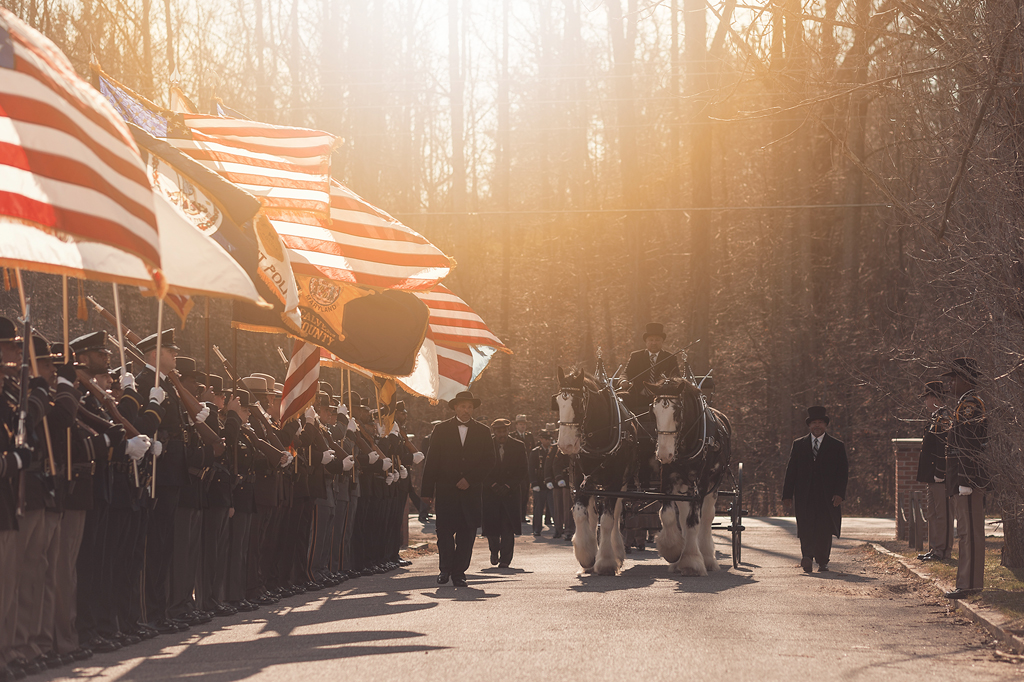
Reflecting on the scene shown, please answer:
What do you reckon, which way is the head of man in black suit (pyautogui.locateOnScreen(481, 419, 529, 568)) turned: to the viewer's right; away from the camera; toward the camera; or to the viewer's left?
toward the camera

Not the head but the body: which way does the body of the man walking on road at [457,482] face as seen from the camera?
toward the camera

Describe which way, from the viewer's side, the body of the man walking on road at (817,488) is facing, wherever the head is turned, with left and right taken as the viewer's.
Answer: facing the viewer

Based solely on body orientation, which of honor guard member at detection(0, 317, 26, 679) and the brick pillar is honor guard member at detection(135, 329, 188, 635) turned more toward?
the brick pillar

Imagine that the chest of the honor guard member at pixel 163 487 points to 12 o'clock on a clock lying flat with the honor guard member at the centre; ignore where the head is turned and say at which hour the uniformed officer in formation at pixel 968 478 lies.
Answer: The uniformed officer in formation is roughly at 12 o'clock from the honor guard member.

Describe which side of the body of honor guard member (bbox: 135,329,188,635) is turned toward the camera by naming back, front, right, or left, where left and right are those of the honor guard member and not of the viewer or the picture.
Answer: right

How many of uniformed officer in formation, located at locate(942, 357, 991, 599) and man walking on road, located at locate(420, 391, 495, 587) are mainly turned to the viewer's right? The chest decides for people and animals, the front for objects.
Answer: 0

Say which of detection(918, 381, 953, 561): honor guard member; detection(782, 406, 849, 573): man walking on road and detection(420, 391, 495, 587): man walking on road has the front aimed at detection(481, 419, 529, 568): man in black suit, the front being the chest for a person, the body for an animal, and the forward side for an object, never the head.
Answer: the honor guard member

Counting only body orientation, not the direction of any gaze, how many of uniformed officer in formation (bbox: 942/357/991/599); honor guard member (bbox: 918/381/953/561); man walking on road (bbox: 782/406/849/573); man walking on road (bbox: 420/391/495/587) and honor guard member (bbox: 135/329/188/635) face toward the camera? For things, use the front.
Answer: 2

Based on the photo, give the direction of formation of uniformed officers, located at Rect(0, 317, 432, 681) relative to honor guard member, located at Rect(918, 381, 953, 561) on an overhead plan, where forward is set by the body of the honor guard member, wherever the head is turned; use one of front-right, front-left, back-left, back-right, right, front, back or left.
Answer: front-left

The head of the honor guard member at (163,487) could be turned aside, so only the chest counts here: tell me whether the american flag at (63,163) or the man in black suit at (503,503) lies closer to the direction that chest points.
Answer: the man in black suit

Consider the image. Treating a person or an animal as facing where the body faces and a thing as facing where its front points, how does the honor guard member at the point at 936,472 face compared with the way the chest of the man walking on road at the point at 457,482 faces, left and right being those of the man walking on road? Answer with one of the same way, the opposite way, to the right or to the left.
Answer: to the right

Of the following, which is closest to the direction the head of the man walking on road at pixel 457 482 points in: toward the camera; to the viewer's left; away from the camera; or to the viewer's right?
toward the camera

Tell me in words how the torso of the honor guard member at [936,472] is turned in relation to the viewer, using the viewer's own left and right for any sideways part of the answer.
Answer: facing to the left of the viewer

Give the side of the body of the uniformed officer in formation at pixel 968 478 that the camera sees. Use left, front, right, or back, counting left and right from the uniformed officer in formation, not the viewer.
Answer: left

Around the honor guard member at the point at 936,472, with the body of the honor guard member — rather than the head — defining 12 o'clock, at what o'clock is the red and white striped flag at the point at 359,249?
The red and white striped flag is roughly at 11 o'clock from the honor guard member.

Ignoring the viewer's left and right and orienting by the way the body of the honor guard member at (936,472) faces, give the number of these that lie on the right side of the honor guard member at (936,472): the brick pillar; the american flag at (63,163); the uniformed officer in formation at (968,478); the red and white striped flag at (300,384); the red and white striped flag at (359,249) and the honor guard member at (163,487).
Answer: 1

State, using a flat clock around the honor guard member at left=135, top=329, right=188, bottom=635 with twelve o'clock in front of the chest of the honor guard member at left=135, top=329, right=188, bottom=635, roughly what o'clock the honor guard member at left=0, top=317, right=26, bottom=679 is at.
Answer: the honor guard member at left=0, top=317, right=26, bottom=679 is roughly at 4 o'clock from the honor guard member at left=135, top=329, right=188, bottom=635.
